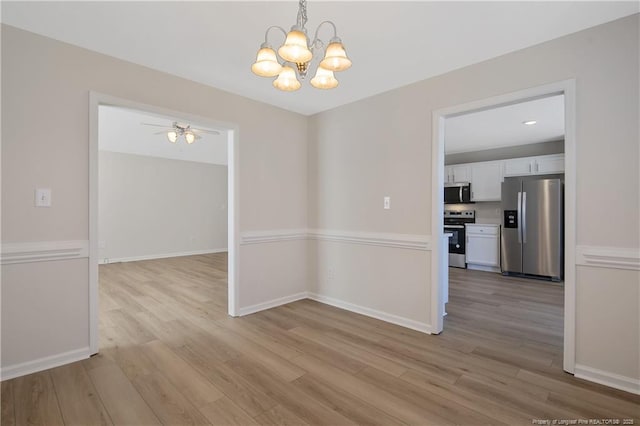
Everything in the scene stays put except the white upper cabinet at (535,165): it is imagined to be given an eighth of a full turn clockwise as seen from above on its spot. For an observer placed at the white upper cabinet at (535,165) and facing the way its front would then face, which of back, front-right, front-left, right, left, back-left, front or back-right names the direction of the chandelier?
front-left

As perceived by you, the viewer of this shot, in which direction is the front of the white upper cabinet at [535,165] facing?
facing the viewer

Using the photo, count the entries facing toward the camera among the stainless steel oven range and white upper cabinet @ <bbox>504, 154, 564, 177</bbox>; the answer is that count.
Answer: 2

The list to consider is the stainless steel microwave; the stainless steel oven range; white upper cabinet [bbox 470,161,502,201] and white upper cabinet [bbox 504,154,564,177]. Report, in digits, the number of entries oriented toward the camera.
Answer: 4

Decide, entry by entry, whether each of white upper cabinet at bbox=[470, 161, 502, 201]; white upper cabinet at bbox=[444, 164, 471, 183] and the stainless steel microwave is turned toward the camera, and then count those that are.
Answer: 3

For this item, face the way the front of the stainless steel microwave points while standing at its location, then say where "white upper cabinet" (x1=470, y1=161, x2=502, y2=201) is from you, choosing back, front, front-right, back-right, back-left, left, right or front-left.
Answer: left

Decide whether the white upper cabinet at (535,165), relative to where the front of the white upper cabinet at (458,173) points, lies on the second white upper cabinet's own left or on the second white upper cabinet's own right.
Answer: on the second white upper cabinet's own left

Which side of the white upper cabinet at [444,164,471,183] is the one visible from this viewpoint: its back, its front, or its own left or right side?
front

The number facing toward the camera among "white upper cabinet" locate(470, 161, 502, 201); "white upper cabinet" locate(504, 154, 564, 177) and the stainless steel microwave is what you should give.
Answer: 3
